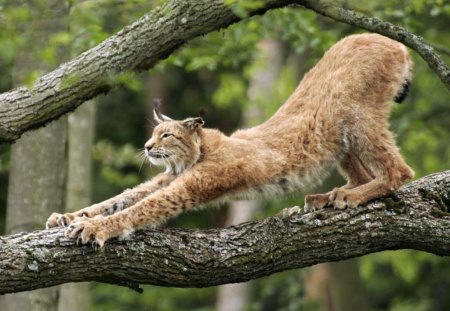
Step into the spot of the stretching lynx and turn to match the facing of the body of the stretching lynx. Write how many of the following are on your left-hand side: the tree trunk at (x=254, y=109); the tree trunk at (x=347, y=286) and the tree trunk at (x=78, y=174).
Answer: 0

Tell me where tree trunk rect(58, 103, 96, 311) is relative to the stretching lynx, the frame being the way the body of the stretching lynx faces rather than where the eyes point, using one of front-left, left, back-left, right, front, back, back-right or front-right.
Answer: front-right

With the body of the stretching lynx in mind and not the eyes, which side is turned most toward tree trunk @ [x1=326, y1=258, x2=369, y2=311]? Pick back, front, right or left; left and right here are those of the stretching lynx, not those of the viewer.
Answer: right

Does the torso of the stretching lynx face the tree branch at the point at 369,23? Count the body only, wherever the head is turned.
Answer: no

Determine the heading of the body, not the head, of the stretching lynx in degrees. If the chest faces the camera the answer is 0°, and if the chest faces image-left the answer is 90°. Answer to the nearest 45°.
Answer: approximately 90°

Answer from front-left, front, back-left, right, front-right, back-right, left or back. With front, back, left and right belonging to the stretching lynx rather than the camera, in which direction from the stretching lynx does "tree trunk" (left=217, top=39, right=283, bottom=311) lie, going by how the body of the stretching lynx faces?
right
